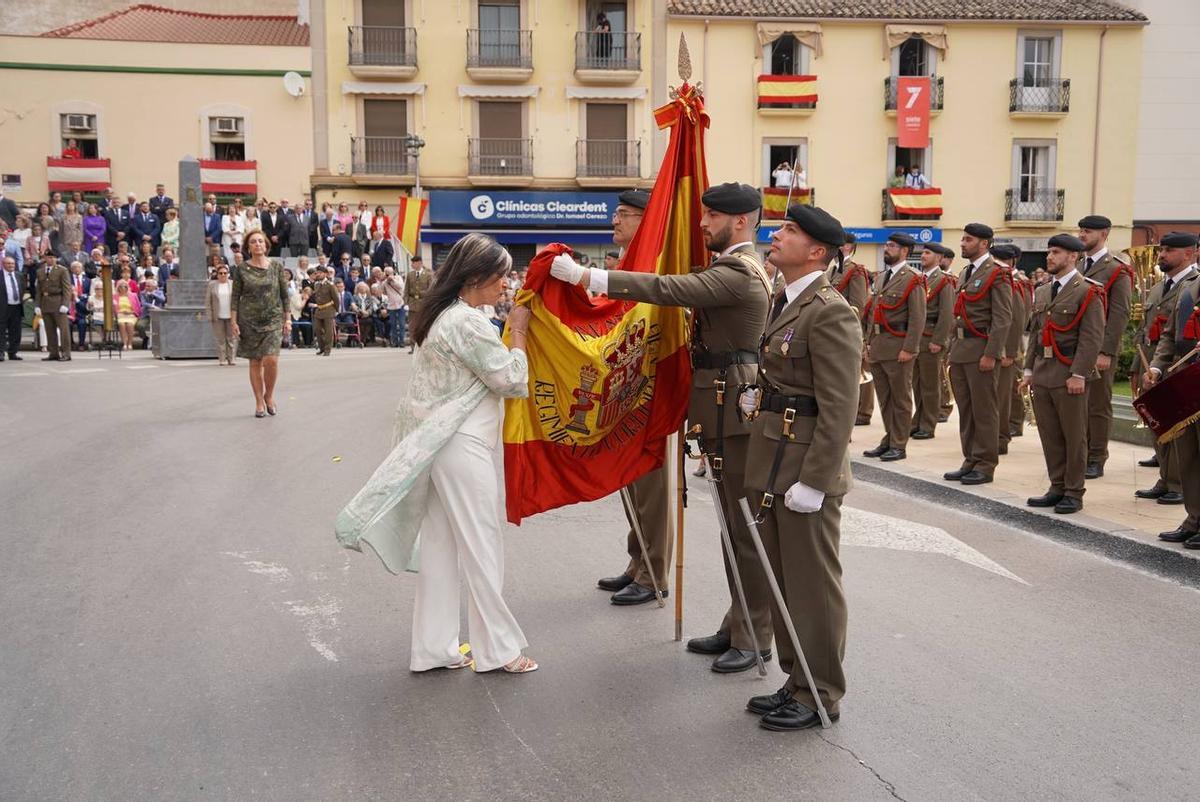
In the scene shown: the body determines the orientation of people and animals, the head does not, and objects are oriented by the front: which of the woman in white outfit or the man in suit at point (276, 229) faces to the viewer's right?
the woman in white outfit

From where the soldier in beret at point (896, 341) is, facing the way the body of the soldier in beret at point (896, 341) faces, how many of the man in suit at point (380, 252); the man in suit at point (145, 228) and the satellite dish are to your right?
3

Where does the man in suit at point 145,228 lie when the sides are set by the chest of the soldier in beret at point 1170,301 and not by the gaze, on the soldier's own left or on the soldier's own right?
on the soldier's own right

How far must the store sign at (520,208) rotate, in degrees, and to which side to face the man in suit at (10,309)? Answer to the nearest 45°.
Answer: approximately 45° to its right

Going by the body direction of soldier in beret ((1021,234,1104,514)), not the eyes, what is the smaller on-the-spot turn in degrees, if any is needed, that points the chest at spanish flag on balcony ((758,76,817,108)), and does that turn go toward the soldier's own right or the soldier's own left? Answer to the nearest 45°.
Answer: approximately 135° to the soldier's own right

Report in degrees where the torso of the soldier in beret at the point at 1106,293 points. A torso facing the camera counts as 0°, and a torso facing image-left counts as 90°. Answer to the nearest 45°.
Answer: approximately 45°

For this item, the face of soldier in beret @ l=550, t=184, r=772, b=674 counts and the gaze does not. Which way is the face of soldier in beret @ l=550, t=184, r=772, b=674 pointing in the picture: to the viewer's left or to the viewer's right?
to the viewer's left

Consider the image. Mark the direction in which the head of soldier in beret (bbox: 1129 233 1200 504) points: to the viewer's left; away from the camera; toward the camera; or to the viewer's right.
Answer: to the viewer's left

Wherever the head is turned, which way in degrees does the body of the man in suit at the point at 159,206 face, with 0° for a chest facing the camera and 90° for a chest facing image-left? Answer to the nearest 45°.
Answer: approximately 0°

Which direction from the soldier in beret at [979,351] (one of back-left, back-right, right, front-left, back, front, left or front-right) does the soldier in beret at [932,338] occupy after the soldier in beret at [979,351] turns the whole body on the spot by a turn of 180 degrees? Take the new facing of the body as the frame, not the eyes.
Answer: front-left

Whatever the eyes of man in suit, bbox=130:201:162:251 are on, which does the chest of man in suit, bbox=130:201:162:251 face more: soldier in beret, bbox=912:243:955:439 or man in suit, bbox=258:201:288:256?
the soldier in beret
